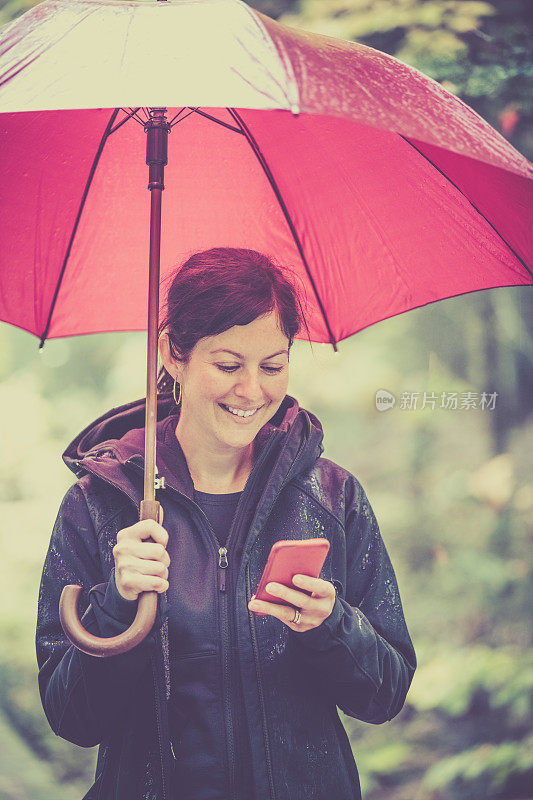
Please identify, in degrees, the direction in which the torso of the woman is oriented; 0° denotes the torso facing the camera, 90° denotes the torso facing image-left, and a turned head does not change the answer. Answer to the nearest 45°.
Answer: approximately 0°
